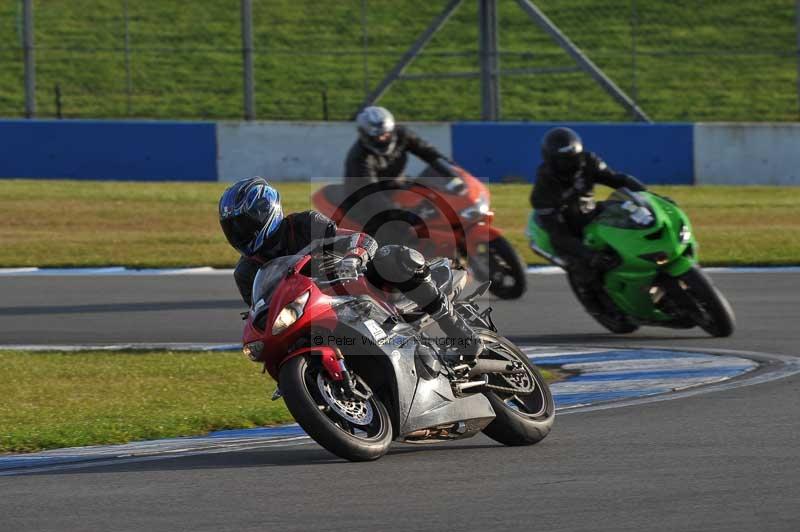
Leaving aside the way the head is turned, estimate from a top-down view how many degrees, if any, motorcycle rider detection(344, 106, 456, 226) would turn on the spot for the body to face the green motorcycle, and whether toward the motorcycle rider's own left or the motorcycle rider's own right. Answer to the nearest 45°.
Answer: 0° — they already face it

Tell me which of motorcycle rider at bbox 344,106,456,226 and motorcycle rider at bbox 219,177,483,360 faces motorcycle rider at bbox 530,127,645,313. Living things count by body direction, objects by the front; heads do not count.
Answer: motorcycle rider at bbox 344,106,456,226

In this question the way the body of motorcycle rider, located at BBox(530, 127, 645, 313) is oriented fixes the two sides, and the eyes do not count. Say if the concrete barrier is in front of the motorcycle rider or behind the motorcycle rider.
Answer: behind

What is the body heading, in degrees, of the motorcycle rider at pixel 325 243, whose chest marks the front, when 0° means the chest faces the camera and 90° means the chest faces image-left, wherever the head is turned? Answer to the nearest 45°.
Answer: approximately 45°

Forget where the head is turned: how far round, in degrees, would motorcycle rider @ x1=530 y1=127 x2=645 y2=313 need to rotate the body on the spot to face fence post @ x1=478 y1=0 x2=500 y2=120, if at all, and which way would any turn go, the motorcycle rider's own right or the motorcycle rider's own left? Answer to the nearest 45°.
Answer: approximately 135° to the motorcycle rider's own left

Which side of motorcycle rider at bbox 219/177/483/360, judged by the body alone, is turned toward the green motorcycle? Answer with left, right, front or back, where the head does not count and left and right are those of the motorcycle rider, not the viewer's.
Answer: back

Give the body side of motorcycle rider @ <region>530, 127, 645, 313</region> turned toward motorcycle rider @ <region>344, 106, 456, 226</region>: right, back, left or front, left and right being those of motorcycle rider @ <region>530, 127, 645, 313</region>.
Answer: back

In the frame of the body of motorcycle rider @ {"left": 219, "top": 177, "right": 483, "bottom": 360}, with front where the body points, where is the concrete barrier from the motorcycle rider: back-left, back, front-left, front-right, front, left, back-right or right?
back-right

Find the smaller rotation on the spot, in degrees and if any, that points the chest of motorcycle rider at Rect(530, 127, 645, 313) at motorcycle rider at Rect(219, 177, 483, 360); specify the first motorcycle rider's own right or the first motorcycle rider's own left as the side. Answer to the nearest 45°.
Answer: approximately 45° to the first motorcycle rider's own right

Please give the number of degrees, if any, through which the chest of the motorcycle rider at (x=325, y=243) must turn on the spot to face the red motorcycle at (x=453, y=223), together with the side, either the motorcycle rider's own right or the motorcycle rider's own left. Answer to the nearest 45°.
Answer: approximately 135° to the motorcycle rider's own right

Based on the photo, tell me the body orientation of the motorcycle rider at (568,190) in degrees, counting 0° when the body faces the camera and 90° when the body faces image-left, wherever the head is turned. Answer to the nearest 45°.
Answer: approximately 315°
